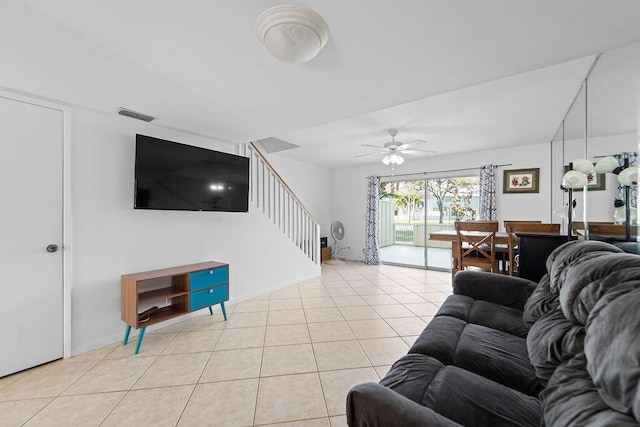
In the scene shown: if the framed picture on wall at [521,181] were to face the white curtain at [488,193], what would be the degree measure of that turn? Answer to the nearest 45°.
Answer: approximately 90° to its right

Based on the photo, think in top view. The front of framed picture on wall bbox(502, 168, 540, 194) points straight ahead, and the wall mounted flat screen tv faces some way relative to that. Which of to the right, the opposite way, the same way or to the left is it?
to the left

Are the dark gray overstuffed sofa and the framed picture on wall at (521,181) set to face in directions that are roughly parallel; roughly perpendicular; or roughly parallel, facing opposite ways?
roughly perpendicular

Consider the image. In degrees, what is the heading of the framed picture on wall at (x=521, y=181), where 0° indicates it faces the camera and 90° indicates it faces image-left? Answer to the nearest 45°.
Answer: approximately 0°

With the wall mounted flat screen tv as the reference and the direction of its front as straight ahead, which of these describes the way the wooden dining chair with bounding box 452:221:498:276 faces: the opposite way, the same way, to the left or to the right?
to the left

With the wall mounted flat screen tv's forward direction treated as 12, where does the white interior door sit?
The white interior door is roughly at 4 o'clock from the wall mounted flat screen tv.

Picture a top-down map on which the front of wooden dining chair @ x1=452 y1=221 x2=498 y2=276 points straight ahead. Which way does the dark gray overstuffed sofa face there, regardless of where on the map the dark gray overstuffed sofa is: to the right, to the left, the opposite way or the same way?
to the left

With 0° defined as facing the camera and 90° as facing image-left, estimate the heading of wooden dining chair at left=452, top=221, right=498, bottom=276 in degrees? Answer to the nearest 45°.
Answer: approximately 180°

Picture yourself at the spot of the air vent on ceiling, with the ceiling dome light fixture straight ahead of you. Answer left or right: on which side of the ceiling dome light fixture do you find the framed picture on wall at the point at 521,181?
left

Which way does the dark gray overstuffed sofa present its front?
to the viewer's left

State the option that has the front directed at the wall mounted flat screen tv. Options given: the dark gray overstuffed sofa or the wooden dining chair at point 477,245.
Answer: the dark gray overstuffed sofa

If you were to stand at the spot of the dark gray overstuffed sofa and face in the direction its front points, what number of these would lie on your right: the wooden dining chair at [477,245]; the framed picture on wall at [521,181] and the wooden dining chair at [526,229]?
3

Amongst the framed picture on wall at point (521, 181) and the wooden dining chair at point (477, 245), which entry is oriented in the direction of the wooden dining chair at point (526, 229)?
the framed picture on wall

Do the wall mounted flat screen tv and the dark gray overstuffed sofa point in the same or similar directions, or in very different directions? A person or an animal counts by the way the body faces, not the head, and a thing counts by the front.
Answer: very different directions
